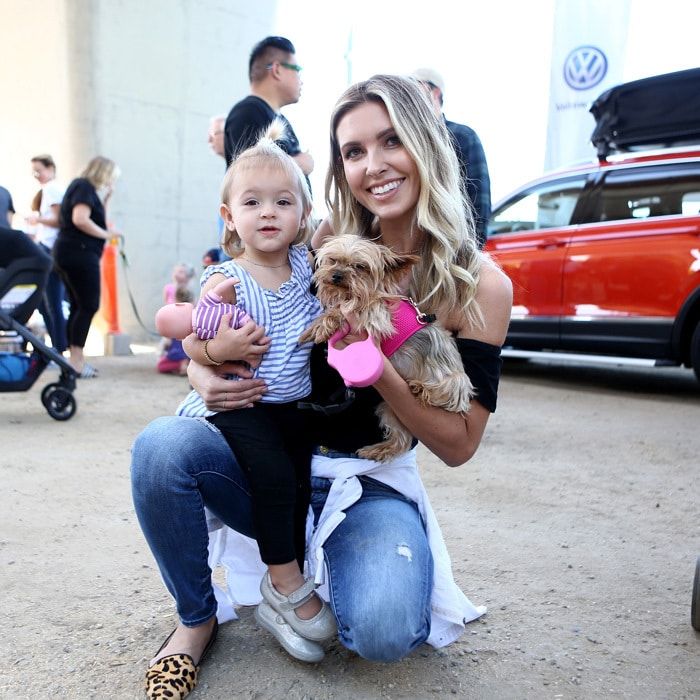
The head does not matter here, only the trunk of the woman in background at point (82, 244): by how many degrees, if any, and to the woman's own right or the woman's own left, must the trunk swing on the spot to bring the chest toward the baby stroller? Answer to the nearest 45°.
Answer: approximately 90° to the woman's own right

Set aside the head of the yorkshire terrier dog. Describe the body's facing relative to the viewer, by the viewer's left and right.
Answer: facing the viewer and to the left of the viewer

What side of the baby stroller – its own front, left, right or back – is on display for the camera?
right

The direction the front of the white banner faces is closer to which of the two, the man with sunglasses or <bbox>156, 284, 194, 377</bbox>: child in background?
the man with sunglasses

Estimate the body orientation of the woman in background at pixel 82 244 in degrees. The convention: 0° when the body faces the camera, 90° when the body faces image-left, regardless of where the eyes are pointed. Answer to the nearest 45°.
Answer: approximately 270°

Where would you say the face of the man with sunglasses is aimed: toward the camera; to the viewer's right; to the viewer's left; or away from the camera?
to the viewer's right

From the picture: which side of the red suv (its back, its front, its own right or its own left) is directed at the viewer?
left

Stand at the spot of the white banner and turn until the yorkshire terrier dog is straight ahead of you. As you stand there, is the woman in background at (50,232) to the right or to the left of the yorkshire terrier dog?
right

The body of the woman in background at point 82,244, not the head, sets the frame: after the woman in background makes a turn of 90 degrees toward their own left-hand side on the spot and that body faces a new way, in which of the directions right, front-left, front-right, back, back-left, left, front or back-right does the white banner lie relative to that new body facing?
right
